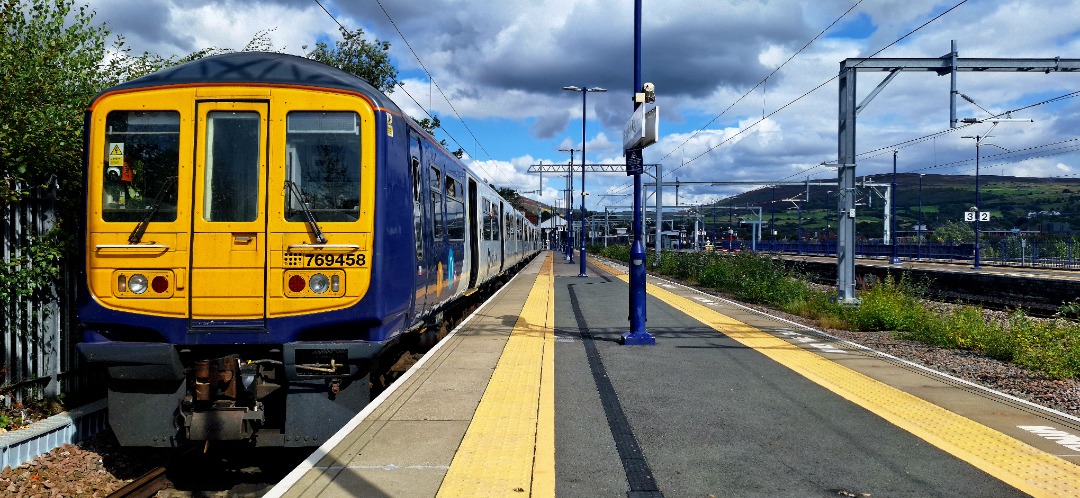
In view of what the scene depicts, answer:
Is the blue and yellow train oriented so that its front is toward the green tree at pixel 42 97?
no

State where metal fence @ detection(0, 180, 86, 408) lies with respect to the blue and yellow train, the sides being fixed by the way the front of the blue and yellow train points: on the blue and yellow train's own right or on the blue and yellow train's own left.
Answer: on the blue and yellow train's own right

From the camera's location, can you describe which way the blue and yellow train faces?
facing the viewer

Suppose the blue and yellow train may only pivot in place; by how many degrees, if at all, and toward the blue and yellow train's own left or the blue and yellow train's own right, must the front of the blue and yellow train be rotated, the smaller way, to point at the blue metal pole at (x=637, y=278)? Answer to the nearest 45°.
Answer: approximately 135° to the blue and yellow train's own left
